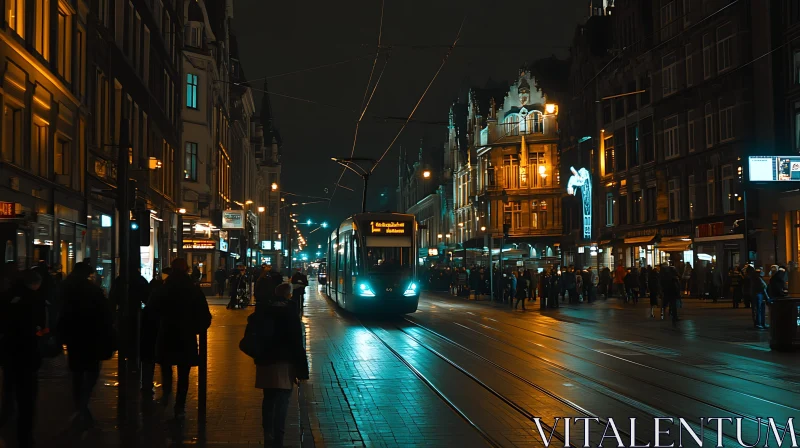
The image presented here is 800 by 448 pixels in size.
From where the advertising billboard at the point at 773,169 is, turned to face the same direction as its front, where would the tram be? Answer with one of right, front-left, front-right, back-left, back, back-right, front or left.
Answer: front-right

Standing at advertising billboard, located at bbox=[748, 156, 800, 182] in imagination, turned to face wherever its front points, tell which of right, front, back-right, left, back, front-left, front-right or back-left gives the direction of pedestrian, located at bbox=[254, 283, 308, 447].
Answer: front

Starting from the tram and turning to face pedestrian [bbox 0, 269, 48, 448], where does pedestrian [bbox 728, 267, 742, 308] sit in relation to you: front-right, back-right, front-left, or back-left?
back-left

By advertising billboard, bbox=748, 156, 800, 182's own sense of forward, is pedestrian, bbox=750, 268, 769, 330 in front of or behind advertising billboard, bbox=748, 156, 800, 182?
in front

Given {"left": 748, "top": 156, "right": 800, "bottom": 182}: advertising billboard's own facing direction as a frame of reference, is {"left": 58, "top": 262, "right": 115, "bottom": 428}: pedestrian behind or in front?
in front

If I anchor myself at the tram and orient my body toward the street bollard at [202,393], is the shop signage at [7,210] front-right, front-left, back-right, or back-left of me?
front-right

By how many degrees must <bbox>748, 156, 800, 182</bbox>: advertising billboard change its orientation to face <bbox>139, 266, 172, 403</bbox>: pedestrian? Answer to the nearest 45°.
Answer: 0° — it already faces them

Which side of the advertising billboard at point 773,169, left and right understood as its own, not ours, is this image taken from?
front

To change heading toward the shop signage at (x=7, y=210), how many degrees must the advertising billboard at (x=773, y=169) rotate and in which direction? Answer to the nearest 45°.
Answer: approximately 45° to its right

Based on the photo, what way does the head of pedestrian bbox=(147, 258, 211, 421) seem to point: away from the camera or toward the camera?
away from the camera

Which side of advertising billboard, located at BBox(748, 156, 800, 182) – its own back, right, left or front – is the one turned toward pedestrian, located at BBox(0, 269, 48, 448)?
front
